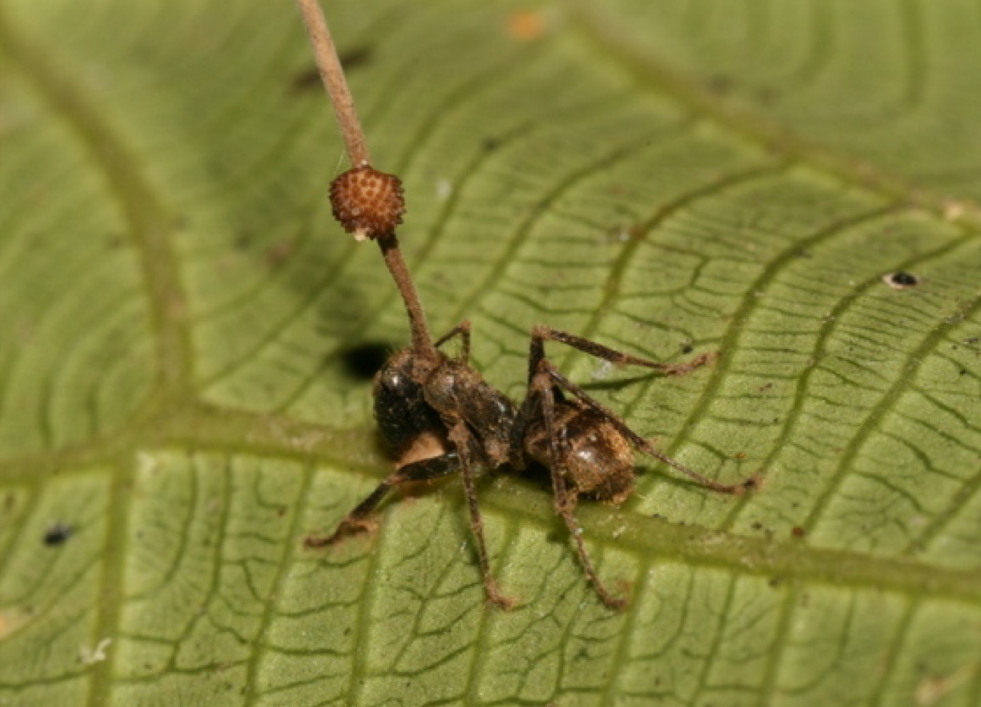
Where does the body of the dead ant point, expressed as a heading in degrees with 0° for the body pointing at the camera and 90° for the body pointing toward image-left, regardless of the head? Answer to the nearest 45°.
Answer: approximately 90°
